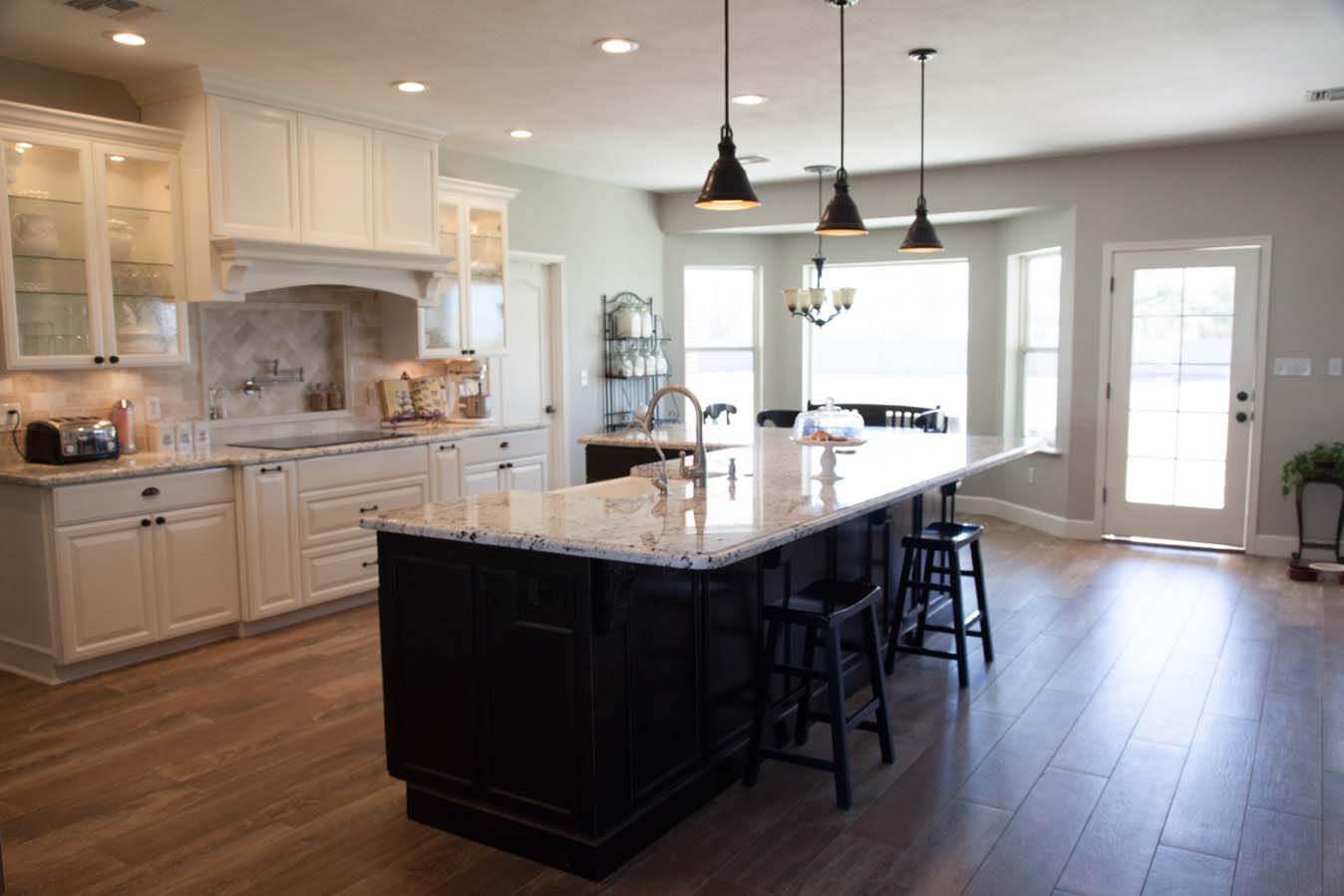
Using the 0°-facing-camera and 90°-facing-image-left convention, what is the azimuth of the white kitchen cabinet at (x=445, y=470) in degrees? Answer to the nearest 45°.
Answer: approximately 315°

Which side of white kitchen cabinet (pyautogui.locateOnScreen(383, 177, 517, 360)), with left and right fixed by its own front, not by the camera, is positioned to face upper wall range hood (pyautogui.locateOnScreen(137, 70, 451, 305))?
right

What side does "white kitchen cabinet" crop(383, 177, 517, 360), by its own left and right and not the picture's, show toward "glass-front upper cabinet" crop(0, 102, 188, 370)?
right

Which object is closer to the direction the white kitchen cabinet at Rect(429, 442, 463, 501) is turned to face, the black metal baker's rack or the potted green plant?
the potted green plant

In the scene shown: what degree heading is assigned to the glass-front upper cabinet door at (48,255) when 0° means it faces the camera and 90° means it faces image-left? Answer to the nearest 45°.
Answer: approximately 315°
